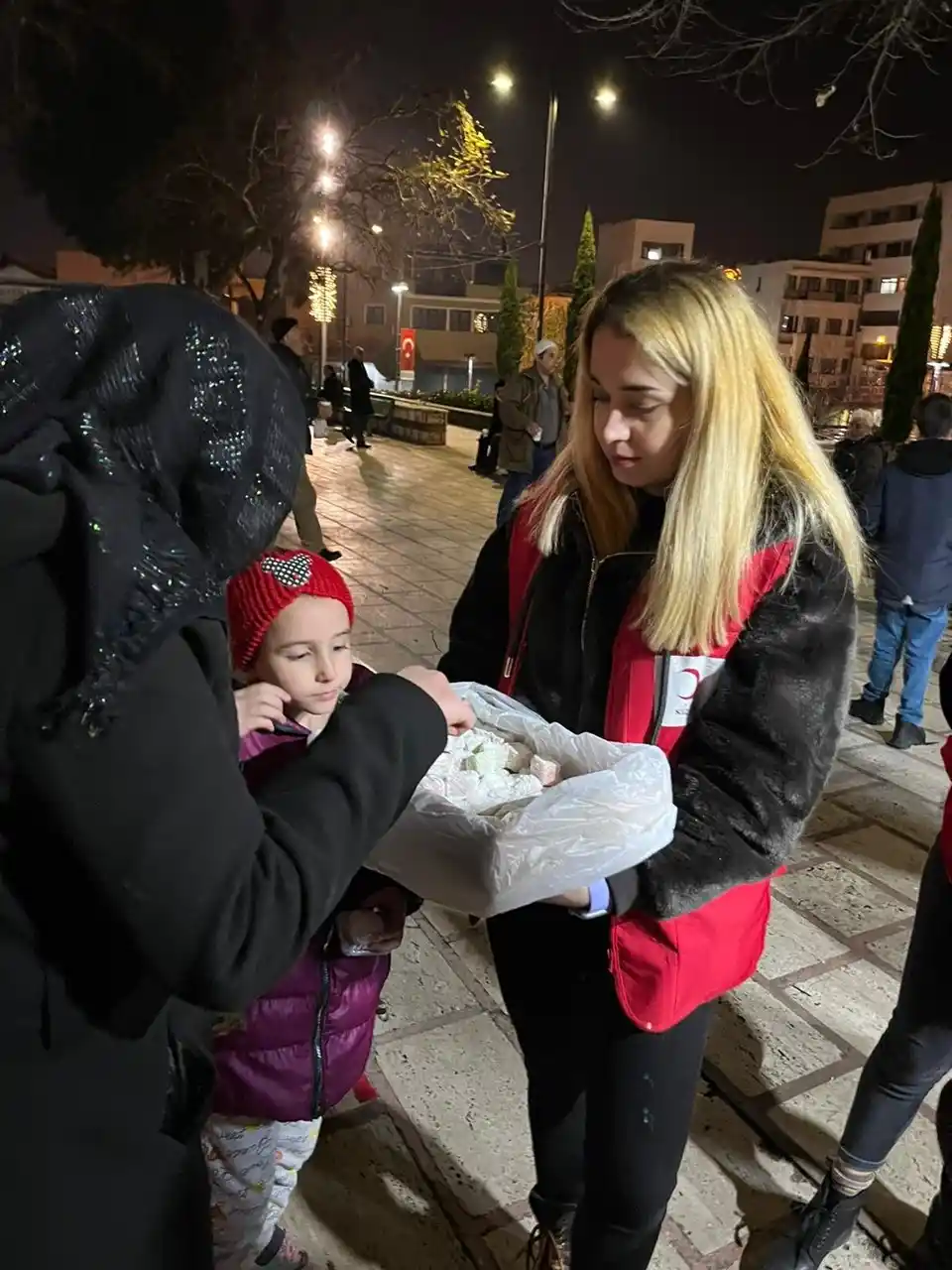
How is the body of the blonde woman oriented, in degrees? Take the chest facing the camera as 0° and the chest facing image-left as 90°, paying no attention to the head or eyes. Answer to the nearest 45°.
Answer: approximately 45°

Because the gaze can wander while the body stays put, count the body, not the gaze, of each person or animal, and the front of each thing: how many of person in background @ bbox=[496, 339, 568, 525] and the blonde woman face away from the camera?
0

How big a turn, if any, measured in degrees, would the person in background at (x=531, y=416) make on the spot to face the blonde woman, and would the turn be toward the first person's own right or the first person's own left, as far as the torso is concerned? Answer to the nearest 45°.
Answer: approximately 45° to the first person's own right

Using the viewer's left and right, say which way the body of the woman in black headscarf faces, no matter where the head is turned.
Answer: facing away from the viewer and to the right of the viewer

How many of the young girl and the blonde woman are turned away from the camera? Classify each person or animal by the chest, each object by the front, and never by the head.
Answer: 0

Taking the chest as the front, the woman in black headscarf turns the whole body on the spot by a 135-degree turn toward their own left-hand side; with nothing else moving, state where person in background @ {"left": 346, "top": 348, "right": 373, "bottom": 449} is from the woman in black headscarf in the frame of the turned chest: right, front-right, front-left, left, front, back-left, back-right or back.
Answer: right

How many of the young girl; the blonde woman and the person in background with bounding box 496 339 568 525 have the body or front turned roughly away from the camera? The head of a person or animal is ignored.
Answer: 0

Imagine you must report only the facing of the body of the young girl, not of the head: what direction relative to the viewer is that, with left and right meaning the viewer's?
facing the viewer and to the right of the viewer

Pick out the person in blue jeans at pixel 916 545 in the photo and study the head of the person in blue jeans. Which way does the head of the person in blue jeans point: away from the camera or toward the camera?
away from the camera

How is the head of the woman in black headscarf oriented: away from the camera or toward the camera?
away from the camera
